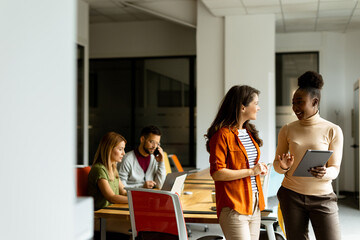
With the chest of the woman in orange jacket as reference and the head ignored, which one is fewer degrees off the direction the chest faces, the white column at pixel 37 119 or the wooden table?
the white column

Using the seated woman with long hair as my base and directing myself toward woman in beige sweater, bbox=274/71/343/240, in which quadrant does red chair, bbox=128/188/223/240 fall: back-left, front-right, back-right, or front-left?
front-right

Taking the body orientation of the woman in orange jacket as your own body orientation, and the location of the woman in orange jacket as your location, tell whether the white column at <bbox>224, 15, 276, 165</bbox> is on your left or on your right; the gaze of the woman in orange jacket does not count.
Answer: on your left

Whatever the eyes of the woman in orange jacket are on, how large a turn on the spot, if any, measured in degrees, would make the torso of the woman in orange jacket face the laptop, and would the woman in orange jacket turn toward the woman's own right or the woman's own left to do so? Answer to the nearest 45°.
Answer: approximately 180°

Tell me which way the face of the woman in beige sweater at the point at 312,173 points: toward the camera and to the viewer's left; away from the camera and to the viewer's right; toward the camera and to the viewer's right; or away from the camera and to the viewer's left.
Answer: toward the camera and to the viewer's left

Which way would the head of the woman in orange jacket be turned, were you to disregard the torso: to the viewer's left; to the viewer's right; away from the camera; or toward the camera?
to the viewer's right

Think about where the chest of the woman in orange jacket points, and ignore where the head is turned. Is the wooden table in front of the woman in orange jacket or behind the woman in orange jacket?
behind

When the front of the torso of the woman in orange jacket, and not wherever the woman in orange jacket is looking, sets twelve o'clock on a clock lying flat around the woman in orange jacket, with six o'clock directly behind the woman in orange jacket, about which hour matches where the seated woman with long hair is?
The seated woman with long hair is roughly at 6 o'clock from the woman in orange jacket.

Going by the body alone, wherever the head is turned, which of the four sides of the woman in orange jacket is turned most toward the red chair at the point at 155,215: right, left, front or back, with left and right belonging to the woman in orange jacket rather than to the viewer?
back

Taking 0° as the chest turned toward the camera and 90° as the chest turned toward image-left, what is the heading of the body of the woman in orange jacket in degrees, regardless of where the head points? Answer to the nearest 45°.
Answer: approximately 315°
